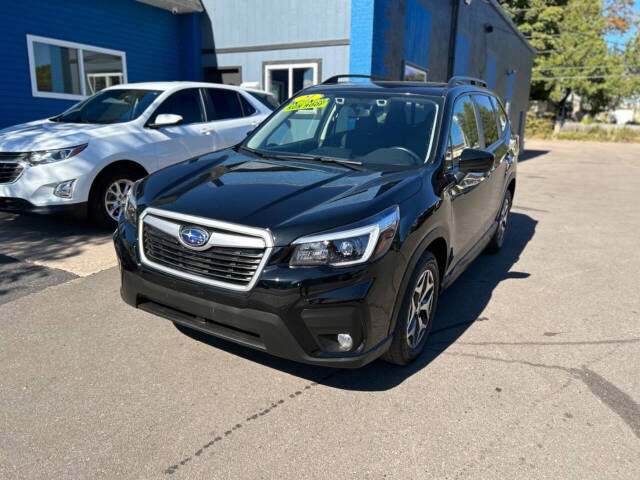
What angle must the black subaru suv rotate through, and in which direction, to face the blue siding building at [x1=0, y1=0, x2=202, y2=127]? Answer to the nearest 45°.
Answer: approximately 90° to its right

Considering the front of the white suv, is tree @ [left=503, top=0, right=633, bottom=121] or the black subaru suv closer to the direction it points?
the black subaru suv

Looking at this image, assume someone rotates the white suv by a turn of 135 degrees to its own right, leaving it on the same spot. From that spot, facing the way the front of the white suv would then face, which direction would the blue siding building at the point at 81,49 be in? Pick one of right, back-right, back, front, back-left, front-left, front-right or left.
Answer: front

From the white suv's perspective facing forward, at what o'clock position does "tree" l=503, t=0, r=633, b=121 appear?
The tree is roughly at 6 o'clock from the white suv.

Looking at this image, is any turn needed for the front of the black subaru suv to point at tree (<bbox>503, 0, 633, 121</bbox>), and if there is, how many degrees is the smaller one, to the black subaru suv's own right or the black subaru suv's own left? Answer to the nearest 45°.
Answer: approximately 180°

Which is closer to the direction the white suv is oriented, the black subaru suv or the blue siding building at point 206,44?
the black subaru suv

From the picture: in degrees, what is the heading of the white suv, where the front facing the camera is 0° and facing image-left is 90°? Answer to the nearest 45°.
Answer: approximately 45°
